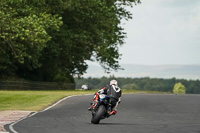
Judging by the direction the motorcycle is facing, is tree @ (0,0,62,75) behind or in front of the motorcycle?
in front

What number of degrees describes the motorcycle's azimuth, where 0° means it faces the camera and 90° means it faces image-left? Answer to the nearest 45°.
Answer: approximately 180°

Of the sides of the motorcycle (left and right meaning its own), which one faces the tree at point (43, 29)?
front
